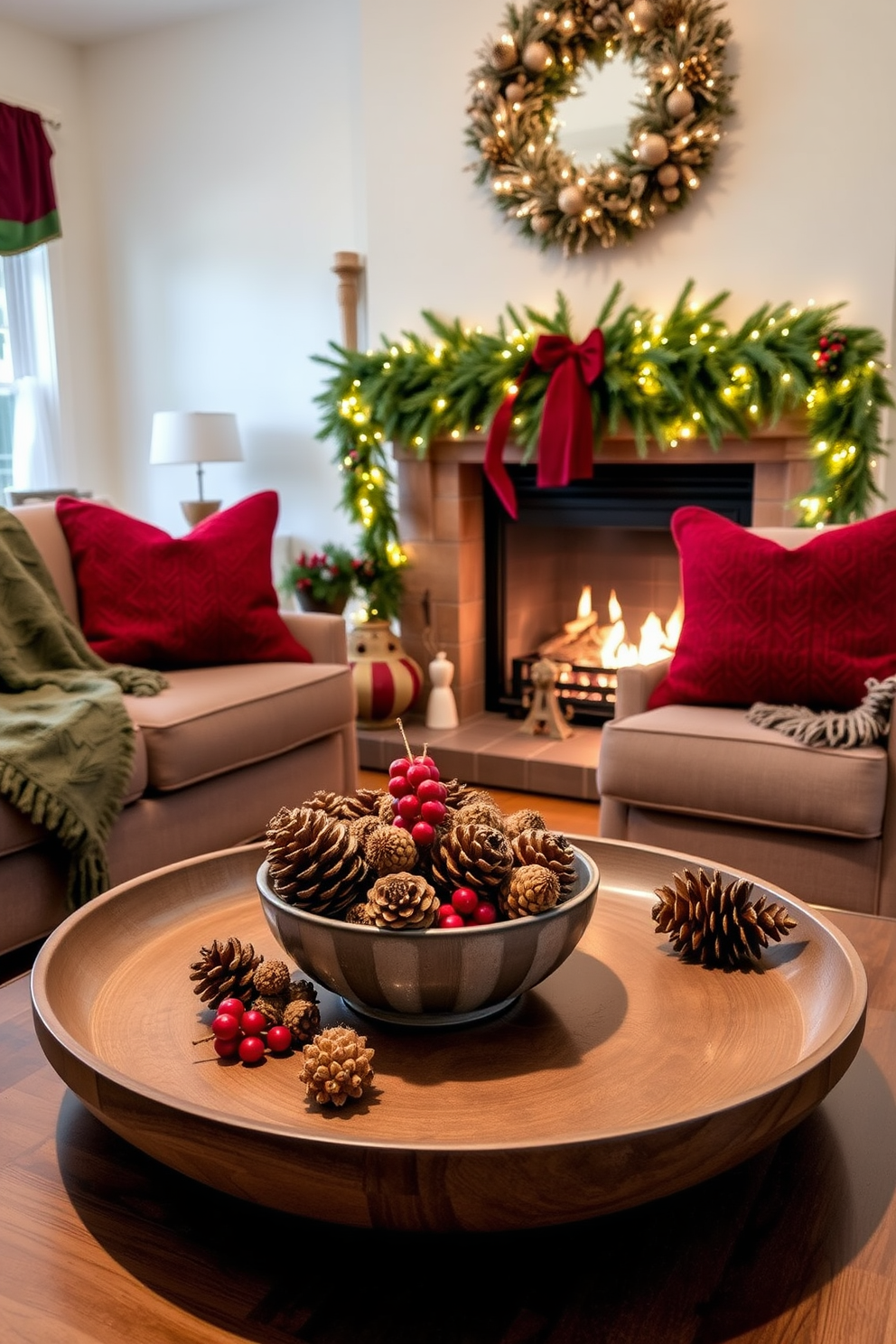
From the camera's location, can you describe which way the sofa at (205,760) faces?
facing the viewer and to the right of the viewer

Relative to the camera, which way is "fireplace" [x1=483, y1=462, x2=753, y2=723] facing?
toward the camera

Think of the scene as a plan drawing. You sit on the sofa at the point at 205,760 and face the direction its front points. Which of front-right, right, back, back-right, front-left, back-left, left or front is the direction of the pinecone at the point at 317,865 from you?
front-right

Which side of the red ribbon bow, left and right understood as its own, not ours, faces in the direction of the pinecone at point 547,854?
front

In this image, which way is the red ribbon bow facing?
toward the camera

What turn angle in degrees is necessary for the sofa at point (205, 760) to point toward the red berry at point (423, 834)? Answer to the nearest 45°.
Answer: approximately 45° to its right

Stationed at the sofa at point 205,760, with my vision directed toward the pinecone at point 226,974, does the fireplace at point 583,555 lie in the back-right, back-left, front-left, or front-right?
back-left

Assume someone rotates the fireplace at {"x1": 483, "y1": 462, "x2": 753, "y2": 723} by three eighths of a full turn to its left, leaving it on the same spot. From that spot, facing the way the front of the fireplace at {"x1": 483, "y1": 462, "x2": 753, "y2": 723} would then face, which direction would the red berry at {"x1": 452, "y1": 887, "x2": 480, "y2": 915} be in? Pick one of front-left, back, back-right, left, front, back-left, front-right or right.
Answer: back-right

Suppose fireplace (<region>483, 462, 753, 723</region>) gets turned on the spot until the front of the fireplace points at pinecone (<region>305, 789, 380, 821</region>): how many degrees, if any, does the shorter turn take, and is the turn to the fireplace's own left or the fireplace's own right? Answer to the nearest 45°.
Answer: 0° — it already faces it

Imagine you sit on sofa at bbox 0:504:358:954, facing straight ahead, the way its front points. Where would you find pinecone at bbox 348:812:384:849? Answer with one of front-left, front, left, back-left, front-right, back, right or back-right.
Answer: front-right

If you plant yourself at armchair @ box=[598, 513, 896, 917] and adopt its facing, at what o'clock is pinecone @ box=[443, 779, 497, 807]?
The pinecone is roughly at 11 o'clock from the armchair.

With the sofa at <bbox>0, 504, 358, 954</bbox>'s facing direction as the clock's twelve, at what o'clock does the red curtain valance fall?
The red curtain valance is roughly at 7 o'clock from the sofa.

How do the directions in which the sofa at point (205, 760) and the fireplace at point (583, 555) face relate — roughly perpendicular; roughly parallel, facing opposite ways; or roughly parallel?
roughly perpendicular

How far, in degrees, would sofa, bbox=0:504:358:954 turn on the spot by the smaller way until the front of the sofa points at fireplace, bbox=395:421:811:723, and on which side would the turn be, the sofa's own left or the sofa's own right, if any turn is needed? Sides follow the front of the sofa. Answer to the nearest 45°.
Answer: approximately 90° to the sofa's own left

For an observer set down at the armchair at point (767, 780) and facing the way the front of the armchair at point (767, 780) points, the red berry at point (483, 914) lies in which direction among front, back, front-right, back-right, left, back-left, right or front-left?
front-left

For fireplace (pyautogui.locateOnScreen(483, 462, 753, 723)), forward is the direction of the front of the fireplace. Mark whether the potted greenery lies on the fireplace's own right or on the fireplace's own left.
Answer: on the fireplace's own right
